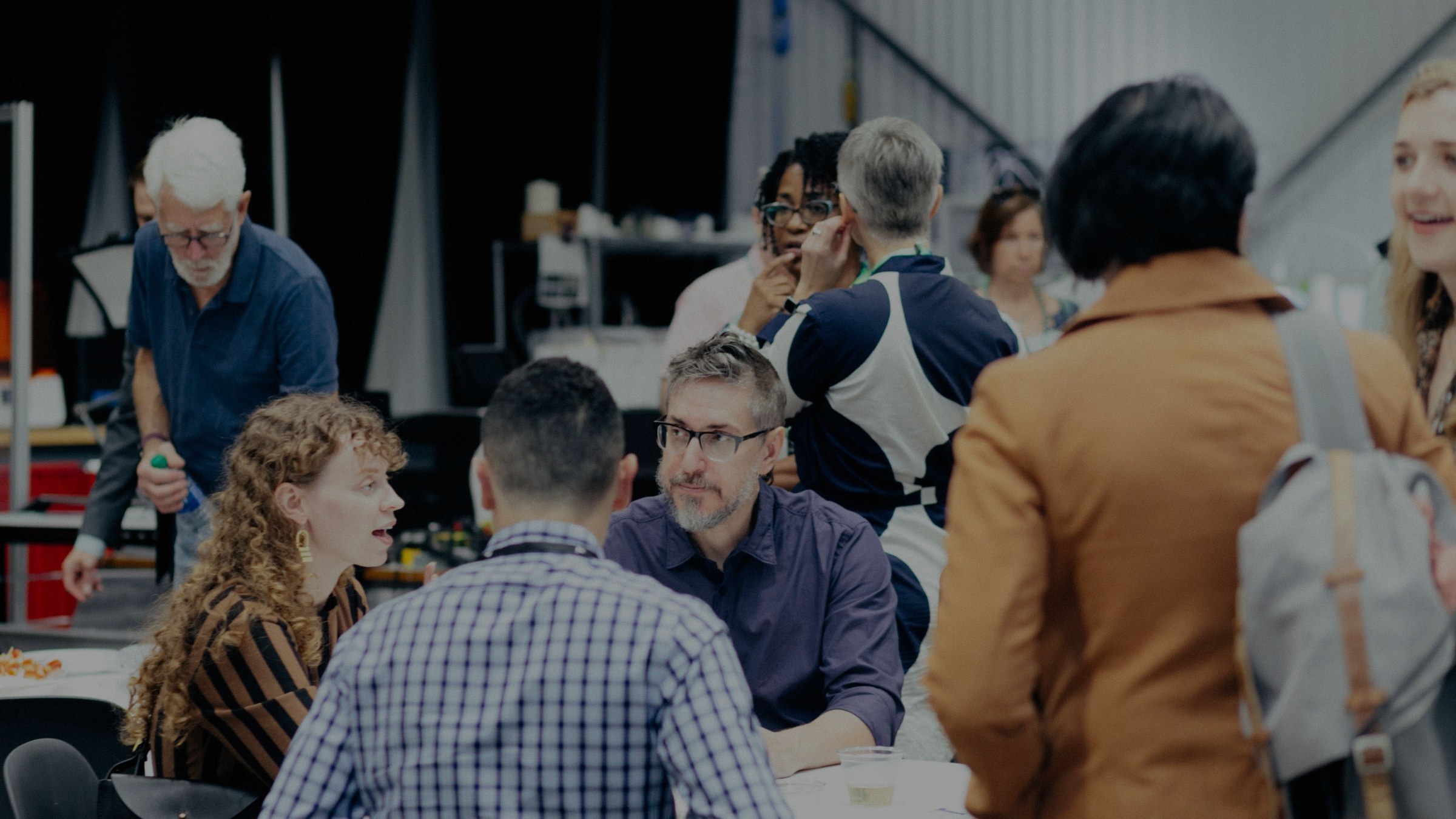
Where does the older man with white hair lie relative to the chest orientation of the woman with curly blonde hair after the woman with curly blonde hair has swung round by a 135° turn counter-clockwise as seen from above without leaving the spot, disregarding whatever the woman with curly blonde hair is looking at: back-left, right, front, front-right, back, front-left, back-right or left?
front-right

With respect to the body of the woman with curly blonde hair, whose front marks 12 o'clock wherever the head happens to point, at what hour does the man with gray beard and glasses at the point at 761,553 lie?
The man with gray beard and glasses is roughly at 12 o'clock from the woman with curly blonde hair.

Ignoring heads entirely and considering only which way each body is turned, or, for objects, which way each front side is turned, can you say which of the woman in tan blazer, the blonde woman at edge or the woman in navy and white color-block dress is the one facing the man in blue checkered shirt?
the blonde woman at edge

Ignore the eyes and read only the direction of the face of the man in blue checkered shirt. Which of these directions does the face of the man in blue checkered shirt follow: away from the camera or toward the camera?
away from the camera

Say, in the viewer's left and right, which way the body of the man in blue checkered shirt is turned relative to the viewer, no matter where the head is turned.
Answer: facing away from the viewer

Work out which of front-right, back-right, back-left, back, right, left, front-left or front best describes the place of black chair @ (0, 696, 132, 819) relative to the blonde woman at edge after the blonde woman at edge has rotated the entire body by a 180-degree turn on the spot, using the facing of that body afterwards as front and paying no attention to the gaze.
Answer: back-left

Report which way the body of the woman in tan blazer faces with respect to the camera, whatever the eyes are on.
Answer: away from the camera

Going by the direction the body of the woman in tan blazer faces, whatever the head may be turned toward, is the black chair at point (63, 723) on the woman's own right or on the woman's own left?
on the woman's own left

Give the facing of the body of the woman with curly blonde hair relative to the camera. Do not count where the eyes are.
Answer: to the viewer's right

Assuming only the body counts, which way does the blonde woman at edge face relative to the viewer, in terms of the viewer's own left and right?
facing the viewer and to the left of the viewer

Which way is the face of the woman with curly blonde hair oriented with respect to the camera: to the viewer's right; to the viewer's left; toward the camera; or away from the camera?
to the viewer's right

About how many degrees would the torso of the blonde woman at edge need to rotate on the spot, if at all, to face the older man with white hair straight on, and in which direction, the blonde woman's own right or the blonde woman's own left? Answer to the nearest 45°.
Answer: approximately 45° to the blonde woman's own right

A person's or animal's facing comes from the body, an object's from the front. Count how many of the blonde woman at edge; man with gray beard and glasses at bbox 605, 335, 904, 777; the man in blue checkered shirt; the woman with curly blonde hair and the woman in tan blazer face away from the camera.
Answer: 2

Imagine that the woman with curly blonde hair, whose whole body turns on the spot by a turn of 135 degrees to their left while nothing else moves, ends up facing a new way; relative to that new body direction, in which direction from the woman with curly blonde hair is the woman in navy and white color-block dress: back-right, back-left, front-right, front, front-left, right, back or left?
back-right

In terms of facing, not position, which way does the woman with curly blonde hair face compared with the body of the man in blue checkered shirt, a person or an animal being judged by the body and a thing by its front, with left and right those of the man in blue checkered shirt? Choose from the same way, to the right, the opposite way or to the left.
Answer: to the right
